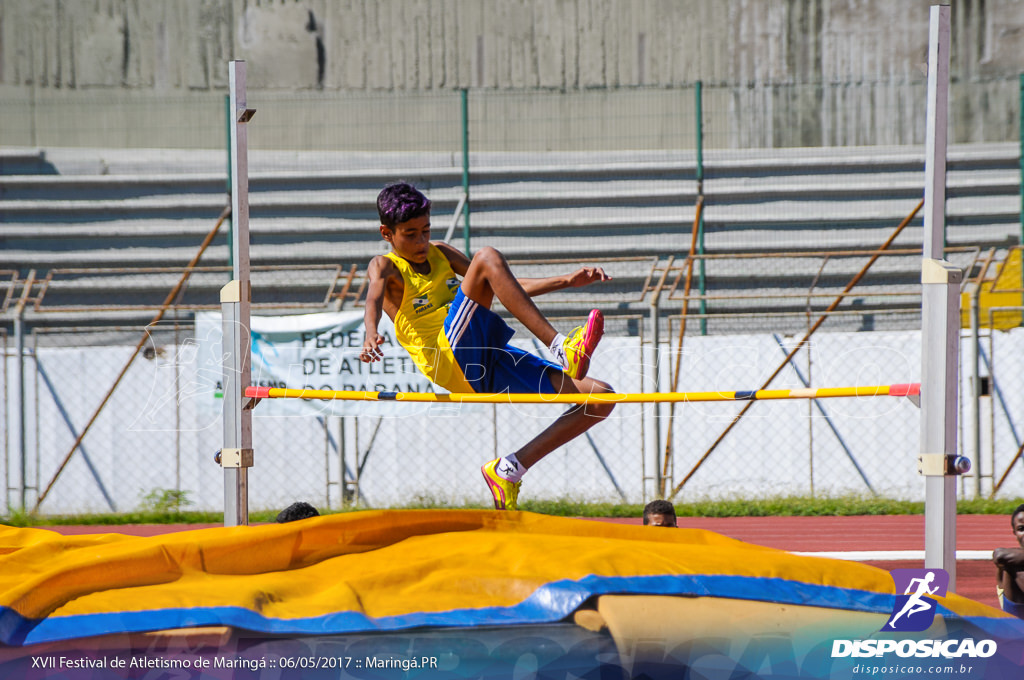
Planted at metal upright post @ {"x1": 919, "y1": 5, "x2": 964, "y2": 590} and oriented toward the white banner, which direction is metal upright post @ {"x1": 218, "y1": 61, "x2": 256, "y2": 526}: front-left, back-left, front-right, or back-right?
front-left

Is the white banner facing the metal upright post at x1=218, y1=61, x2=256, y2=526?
yes

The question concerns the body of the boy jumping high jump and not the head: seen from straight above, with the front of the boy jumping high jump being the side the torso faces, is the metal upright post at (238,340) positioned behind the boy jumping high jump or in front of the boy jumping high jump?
behind

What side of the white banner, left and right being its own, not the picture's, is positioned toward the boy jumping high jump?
front

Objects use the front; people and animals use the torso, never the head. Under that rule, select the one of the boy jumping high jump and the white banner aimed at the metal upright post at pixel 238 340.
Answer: the white banner

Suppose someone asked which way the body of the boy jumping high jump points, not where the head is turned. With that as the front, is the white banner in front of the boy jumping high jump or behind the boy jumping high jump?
behind

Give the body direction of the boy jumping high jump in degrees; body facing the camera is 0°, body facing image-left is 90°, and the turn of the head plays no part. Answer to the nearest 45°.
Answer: approximately 315°

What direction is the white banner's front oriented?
toward the camera

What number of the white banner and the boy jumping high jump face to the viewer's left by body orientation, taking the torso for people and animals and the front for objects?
0
